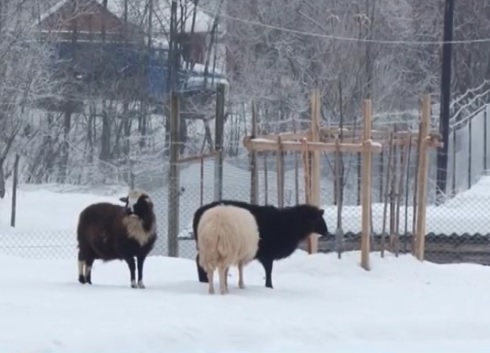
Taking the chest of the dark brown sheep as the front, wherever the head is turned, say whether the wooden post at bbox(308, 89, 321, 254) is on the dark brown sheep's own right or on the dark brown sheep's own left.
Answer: on the dark brown sheep's own left

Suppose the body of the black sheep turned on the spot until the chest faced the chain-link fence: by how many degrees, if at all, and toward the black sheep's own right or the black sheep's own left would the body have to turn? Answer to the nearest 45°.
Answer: approximately 90° to the black sheep's own left

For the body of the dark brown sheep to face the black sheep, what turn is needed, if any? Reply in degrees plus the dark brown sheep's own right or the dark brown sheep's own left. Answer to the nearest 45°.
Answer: approximately 45° to the dark brown sheep's own left

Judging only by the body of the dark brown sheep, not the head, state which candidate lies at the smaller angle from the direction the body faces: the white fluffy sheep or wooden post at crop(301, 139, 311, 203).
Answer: the white fluffy sheep

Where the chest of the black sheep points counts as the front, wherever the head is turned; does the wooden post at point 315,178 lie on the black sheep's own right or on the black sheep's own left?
on the black sheep's own left

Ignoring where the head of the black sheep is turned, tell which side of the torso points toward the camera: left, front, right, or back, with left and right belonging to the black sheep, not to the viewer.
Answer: right

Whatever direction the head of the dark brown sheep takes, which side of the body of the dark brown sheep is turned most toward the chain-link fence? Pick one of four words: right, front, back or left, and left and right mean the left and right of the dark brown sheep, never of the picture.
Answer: left

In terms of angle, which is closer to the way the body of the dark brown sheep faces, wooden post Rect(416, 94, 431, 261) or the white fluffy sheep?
the white fluffy sheep
